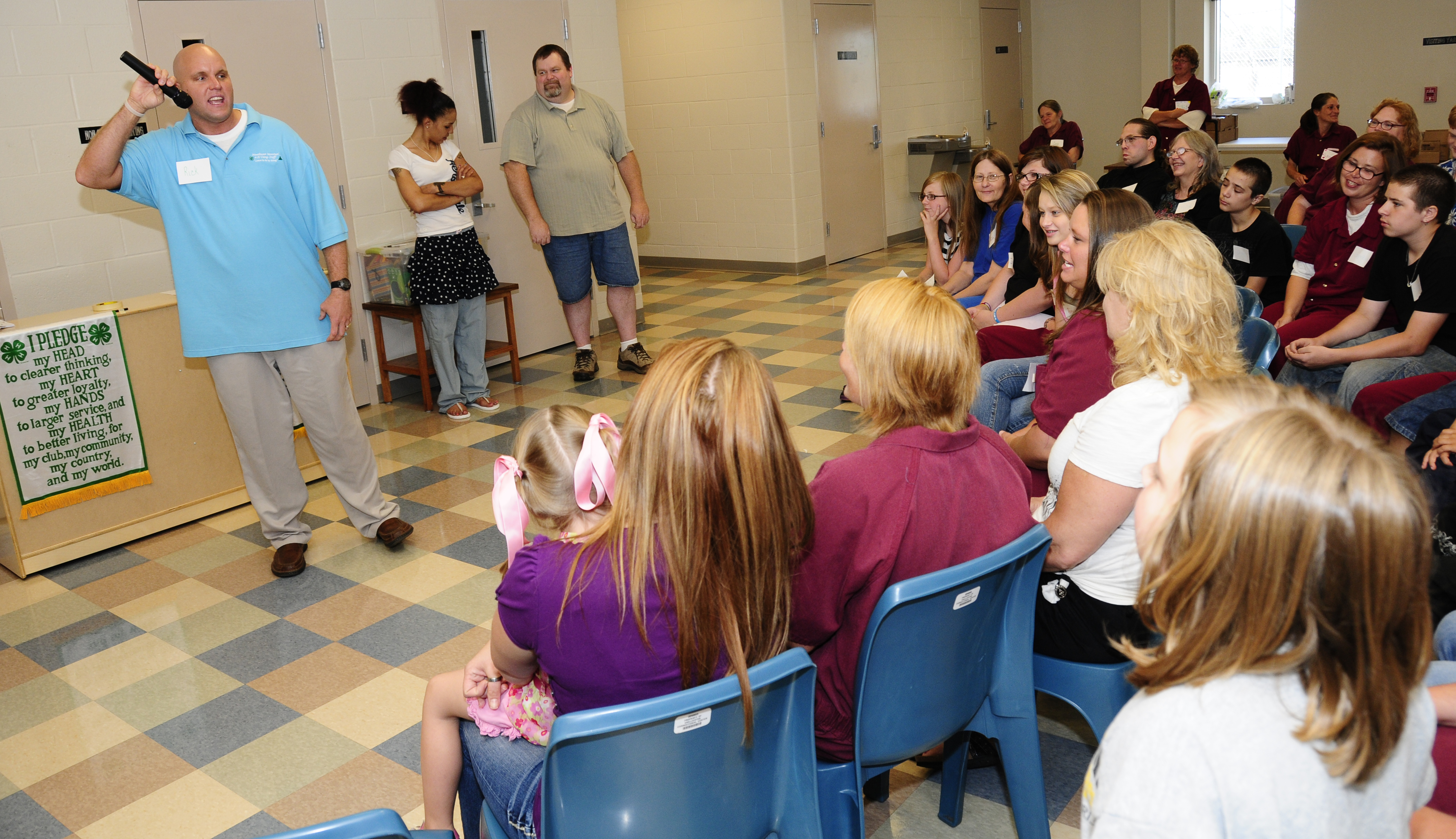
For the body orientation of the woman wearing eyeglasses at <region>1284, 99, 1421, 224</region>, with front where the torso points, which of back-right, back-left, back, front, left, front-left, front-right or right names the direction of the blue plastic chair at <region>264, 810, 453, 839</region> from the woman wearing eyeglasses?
front-left

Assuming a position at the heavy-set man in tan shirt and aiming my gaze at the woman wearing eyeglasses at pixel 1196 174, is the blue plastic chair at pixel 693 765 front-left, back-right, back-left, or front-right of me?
front-right

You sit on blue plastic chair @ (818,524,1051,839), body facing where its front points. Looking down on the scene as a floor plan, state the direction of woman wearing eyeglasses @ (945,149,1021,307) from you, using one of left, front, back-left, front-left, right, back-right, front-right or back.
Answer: front-right

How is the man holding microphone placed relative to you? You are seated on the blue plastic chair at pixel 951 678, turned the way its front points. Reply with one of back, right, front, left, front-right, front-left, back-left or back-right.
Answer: front

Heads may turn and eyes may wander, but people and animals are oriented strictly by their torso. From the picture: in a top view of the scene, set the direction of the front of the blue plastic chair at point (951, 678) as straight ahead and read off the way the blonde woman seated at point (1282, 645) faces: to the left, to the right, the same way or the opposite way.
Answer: the same way

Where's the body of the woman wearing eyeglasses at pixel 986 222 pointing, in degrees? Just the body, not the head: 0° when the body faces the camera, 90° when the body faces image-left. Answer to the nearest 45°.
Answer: approximately 45°

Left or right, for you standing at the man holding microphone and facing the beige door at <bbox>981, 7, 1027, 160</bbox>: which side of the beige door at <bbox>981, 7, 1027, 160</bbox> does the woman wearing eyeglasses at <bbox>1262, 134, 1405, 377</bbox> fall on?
right

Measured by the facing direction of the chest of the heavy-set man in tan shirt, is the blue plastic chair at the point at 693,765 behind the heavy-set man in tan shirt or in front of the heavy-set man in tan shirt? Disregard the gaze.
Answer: in front

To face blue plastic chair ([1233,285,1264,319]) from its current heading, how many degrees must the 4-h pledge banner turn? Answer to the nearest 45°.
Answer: approximately 45° to its left

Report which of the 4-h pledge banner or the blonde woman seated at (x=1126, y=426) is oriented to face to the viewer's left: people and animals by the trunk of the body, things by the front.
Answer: the blonde woman seated

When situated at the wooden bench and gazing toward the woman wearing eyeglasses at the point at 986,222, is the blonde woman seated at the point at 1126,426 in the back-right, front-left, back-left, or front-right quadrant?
front-right

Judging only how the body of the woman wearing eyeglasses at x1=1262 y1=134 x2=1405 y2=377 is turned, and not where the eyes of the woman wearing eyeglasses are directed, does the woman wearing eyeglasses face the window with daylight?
no

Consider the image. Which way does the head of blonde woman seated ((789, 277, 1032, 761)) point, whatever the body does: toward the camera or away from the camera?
away from the camera

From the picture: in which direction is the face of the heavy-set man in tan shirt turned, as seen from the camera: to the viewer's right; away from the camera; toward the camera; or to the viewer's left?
toward the camera

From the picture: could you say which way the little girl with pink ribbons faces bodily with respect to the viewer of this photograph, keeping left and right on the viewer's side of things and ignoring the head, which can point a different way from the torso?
facing away from the viewer and to the left of the viewer

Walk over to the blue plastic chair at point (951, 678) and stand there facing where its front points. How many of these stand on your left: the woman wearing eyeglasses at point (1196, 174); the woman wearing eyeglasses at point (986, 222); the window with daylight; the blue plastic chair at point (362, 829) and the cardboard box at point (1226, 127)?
1

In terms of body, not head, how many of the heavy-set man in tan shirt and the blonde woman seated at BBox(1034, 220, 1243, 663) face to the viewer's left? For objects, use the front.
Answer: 1

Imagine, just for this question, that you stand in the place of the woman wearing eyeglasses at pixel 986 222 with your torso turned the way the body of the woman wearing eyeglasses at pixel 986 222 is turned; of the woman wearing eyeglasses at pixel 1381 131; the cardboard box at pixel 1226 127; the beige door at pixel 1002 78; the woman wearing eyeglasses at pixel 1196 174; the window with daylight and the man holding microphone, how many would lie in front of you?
1

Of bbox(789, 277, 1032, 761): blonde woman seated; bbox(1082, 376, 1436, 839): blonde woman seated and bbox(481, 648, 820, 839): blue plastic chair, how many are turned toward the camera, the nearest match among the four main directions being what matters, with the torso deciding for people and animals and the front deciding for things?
0

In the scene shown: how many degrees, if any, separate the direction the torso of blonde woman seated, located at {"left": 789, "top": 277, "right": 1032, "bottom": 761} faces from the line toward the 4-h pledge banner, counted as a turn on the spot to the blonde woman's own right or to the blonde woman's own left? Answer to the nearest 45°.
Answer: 0° — they already face it
